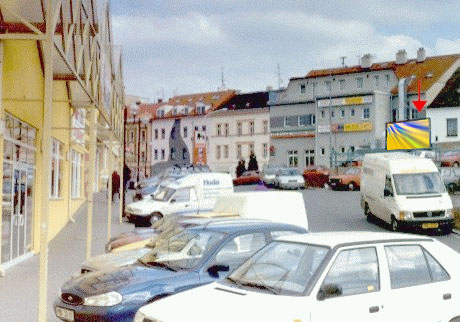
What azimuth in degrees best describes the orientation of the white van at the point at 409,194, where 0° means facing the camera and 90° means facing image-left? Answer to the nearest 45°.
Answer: approximately 315°

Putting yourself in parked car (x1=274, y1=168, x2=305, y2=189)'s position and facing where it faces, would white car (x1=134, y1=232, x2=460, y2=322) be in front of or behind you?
in front

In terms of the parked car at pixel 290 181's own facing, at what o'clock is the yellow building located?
The yellow building is roughly at 2 o'clock from the parked car.

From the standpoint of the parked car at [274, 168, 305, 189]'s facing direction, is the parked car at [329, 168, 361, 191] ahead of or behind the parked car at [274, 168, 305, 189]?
ahead

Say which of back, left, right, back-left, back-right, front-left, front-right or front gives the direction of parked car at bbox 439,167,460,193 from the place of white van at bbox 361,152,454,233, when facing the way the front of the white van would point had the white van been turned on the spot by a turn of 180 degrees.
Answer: front-right

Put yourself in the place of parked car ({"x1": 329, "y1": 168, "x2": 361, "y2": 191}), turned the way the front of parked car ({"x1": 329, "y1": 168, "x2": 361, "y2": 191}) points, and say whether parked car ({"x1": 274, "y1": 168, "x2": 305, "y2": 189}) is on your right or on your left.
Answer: on your right

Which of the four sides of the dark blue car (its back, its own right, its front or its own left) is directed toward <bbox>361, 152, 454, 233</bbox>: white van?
back

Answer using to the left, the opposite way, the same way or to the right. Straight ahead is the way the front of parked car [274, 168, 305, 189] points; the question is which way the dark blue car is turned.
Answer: to the right

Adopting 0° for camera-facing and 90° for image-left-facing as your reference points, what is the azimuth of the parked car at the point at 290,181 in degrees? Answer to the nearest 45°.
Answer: approximately 315°

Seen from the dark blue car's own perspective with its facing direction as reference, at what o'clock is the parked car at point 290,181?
The parked car is roughly at 5 o'clock from the dark blue car.

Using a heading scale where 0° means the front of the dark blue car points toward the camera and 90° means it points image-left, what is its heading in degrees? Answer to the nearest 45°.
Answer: approximately 45°

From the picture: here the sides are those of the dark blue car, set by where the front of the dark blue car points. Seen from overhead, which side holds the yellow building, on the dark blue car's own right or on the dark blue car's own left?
on the dark blue car's own right

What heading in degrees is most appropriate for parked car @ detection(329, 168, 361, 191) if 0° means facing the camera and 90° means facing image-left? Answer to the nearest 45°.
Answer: approximately 45°

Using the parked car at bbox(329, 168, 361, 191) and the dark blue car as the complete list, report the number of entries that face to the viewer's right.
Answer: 0
